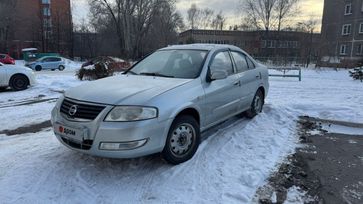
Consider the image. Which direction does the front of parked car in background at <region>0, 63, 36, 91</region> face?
to the viewer's right

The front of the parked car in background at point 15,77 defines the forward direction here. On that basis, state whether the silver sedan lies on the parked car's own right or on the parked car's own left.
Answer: on the parked car's own right

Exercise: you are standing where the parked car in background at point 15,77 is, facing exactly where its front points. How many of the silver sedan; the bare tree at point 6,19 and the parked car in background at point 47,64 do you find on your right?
1

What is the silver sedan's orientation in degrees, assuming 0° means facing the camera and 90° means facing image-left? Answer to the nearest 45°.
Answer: approximately 45°

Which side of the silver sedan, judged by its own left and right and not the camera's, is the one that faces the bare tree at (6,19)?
right

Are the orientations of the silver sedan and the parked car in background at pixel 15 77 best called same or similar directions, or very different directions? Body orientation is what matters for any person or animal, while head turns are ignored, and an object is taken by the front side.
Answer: very different directions

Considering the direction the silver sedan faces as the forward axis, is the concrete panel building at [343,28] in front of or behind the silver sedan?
behind
